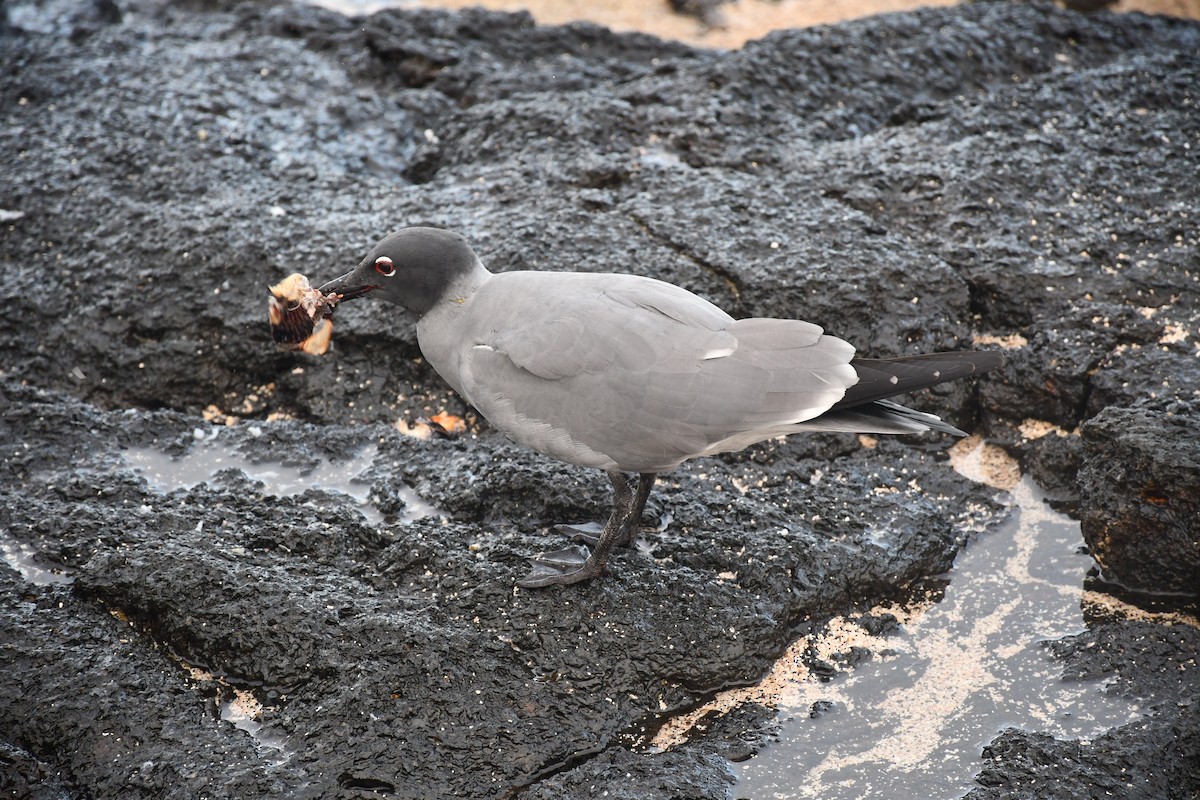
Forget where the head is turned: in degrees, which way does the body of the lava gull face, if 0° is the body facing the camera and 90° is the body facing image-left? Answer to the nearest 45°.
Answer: approximately 90°
